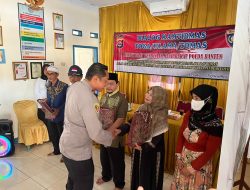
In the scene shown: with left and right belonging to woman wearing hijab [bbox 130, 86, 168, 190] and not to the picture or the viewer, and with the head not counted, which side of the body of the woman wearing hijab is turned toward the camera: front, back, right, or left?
left

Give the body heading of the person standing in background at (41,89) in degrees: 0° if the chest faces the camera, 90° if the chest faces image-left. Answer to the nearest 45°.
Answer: approximately 315°

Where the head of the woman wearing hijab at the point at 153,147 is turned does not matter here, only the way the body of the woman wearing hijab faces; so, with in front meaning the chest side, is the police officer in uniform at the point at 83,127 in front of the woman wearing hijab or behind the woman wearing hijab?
in front

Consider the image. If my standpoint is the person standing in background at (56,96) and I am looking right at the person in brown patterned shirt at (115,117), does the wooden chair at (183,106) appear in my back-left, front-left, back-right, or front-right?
front-left

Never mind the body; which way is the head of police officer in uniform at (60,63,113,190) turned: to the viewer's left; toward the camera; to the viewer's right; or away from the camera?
to the viewer's right

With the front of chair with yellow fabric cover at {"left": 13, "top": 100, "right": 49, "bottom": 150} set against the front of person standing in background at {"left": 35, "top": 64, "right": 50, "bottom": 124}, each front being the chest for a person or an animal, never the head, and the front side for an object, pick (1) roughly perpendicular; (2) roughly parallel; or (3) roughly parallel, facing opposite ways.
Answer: roughly parallel

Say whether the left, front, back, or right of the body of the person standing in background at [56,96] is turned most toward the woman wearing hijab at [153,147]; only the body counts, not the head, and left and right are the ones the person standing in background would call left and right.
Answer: left

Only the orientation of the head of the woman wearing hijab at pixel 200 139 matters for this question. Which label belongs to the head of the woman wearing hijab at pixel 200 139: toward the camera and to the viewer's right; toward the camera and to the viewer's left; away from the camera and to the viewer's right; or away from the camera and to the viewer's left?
toward the camera and to the viewer's left

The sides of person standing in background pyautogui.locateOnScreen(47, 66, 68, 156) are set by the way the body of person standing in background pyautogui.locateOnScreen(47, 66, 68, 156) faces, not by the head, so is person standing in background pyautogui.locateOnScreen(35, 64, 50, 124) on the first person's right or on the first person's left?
on the first person's right
